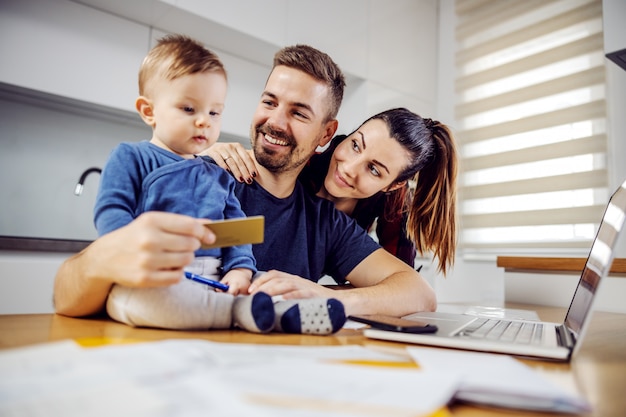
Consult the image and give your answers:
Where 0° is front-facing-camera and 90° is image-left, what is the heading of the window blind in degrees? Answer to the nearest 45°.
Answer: approximately 45°

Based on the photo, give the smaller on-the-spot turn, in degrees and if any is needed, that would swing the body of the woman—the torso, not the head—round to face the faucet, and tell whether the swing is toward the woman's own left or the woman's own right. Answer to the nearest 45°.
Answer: approximately 45° to the woman's own right

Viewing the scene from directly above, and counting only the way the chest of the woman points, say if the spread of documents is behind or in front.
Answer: in front

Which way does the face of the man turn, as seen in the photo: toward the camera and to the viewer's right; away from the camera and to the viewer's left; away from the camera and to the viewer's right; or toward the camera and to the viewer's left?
toward the camera and to the viewer's left

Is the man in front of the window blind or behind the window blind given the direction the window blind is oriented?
in front

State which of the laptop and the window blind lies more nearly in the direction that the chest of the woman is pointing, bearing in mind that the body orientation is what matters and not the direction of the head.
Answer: the laptop

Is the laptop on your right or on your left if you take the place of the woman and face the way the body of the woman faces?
on your left

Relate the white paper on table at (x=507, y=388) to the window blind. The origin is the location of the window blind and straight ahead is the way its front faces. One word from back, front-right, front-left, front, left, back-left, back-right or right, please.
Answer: front-left

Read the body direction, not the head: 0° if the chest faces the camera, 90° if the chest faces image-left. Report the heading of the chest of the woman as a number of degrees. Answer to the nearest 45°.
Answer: approximately 45°

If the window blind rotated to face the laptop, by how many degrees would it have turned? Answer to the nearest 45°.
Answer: approximately 45° to its left
